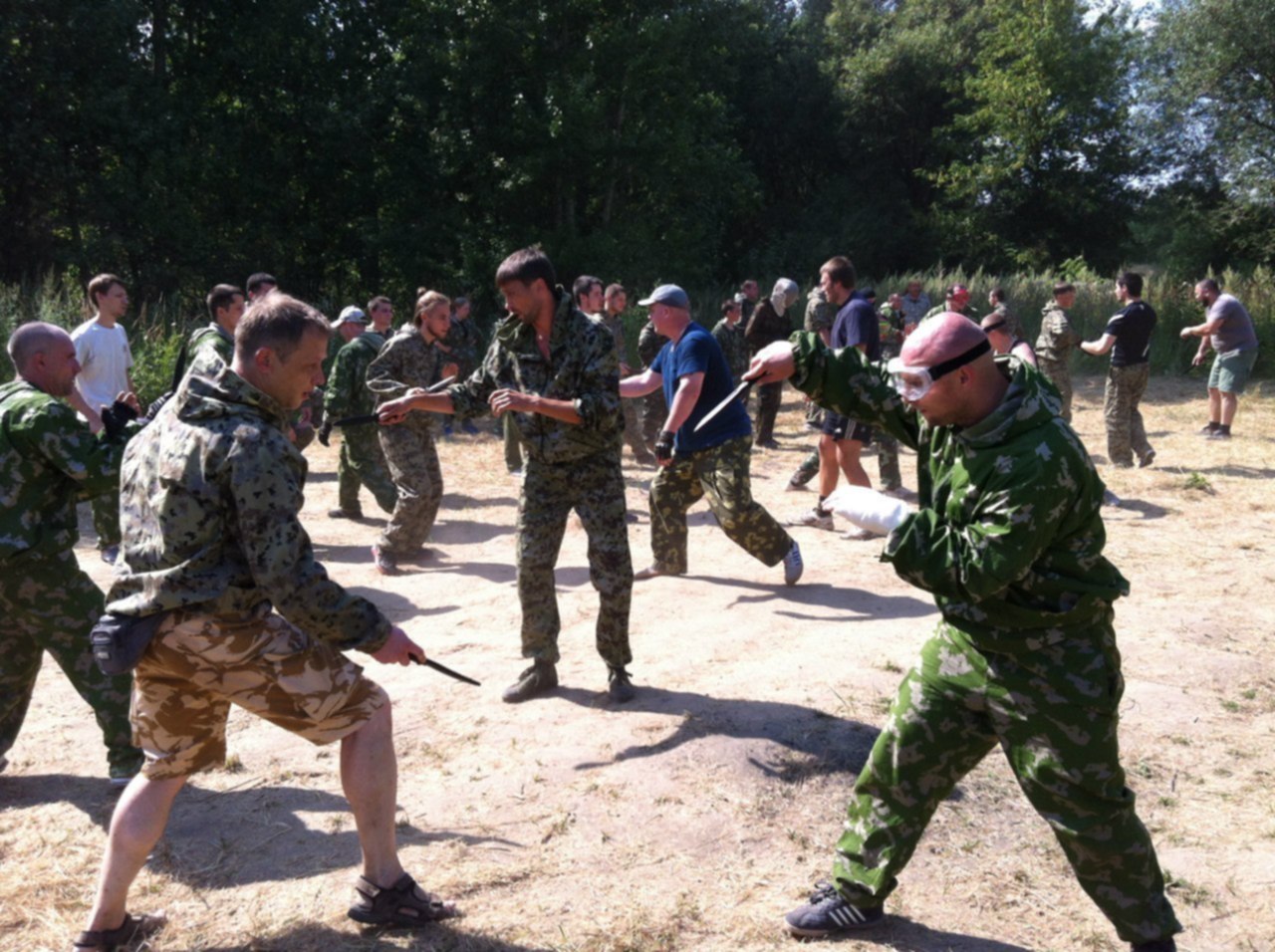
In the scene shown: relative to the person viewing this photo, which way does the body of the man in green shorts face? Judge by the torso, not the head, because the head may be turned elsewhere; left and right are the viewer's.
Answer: facing to the left of the viewer

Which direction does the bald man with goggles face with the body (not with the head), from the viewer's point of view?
to the viewer's left

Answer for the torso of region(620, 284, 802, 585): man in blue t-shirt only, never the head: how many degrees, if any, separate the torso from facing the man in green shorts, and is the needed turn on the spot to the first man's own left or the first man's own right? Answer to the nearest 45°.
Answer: approximately 135° to the first man's own right

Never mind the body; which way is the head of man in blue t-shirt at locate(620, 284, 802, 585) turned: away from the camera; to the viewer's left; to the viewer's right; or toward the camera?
to the viewer's left

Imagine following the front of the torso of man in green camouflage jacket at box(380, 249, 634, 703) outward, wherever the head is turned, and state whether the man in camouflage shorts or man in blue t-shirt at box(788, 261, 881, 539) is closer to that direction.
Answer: the man in camouflage shorts

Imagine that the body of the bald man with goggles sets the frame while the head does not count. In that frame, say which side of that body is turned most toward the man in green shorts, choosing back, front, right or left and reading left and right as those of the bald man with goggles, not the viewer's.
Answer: right

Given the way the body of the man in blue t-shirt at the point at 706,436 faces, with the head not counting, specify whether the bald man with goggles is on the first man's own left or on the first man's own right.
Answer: on the first man's own left

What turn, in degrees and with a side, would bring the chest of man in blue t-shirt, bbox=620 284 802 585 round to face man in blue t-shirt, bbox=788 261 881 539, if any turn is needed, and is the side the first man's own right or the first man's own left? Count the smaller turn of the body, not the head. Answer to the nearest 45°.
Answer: approximately 135° to the first man's own right

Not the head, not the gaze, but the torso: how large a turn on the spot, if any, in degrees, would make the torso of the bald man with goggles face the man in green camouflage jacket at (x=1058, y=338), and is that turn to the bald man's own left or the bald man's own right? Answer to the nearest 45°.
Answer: approximately 90° to the bald man's own right

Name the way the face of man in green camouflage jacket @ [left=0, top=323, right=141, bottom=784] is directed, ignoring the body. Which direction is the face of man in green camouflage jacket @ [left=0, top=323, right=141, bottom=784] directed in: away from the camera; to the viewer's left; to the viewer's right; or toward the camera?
to the viewer's right

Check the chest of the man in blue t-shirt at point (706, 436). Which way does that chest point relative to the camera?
to the viewer's left
